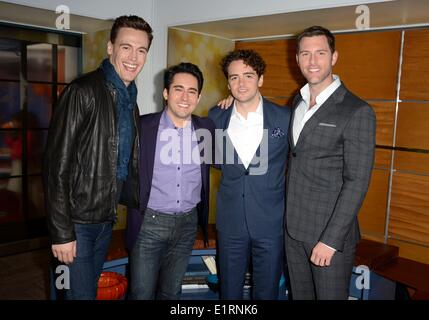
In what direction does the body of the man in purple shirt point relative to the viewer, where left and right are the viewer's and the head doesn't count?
facing the viewer

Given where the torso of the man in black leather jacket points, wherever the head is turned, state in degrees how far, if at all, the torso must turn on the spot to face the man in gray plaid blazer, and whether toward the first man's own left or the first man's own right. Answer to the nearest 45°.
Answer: approximately 45° to the first man's own left

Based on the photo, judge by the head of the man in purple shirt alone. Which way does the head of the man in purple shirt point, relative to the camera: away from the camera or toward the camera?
toward the camera

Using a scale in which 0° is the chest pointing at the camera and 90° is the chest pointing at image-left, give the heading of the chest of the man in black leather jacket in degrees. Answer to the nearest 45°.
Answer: approximately 315°

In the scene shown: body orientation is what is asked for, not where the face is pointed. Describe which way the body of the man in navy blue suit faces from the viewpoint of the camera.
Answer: toward the camera

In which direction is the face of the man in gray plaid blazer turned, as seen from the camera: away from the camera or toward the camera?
toward the camera

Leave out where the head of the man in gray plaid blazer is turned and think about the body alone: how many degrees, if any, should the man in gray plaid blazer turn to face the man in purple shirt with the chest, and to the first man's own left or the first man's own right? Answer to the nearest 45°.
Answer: approximately 45° to the first man's own right

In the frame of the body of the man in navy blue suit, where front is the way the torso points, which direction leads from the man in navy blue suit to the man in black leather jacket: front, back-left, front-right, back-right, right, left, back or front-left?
front-right

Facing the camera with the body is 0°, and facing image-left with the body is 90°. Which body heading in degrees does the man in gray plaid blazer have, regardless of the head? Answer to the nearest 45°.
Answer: approximately 45°
